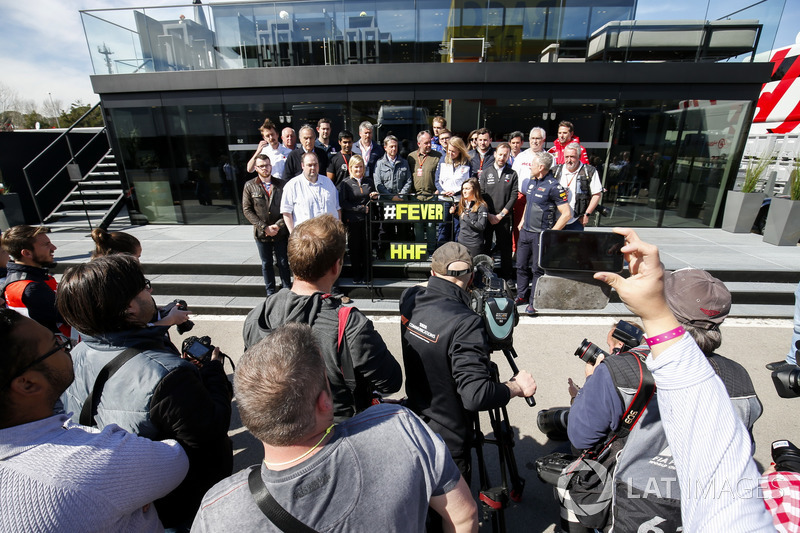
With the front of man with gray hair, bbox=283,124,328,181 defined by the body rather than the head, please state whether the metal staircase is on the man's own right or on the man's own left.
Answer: on the man's own right

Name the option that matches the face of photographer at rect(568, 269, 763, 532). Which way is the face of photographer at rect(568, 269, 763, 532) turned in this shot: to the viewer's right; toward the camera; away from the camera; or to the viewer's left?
away from the camera

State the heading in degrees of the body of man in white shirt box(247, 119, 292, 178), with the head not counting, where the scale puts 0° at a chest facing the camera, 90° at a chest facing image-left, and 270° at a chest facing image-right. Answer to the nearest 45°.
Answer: approximately 0°

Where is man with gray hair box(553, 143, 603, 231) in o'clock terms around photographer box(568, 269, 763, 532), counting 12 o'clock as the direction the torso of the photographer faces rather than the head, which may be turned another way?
The man with gray hair is roughly at 1 o'clock from the photographer.

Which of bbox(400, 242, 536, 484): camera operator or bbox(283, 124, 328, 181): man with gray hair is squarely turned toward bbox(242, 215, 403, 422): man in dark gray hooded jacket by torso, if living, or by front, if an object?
the man with gray hair

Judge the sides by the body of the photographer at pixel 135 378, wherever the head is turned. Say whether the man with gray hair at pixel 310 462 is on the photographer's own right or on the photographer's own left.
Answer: on the photographer's own right

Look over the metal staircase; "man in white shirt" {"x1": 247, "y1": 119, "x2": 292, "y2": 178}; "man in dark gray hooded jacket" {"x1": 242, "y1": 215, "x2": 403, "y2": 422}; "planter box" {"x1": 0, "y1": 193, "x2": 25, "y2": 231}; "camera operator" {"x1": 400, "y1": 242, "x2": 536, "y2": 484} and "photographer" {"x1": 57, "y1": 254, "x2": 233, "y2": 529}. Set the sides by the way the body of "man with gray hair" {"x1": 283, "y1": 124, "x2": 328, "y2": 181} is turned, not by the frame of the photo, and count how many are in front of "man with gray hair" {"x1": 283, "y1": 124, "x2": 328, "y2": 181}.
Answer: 3

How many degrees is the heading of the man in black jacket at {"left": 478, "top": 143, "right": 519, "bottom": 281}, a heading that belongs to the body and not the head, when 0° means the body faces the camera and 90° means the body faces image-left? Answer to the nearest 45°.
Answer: approximately 0°

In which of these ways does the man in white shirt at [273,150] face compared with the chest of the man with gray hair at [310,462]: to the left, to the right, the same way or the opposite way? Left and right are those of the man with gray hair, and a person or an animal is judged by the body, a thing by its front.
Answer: the opposite way

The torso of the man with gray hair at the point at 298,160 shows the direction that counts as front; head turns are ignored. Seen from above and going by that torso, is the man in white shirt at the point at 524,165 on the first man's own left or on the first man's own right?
on the first man's own left

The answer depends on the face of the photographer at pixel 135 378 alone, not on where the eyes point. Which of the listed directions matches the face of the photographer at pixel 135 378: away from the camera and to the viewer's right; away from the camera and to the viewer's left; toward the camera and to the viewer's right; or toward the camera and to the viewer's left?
away from the camera and to the viewer's right

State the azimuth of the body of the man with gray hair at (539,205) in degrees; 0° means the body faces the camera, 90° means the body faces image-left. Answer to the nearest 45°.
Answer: approximately 45°
